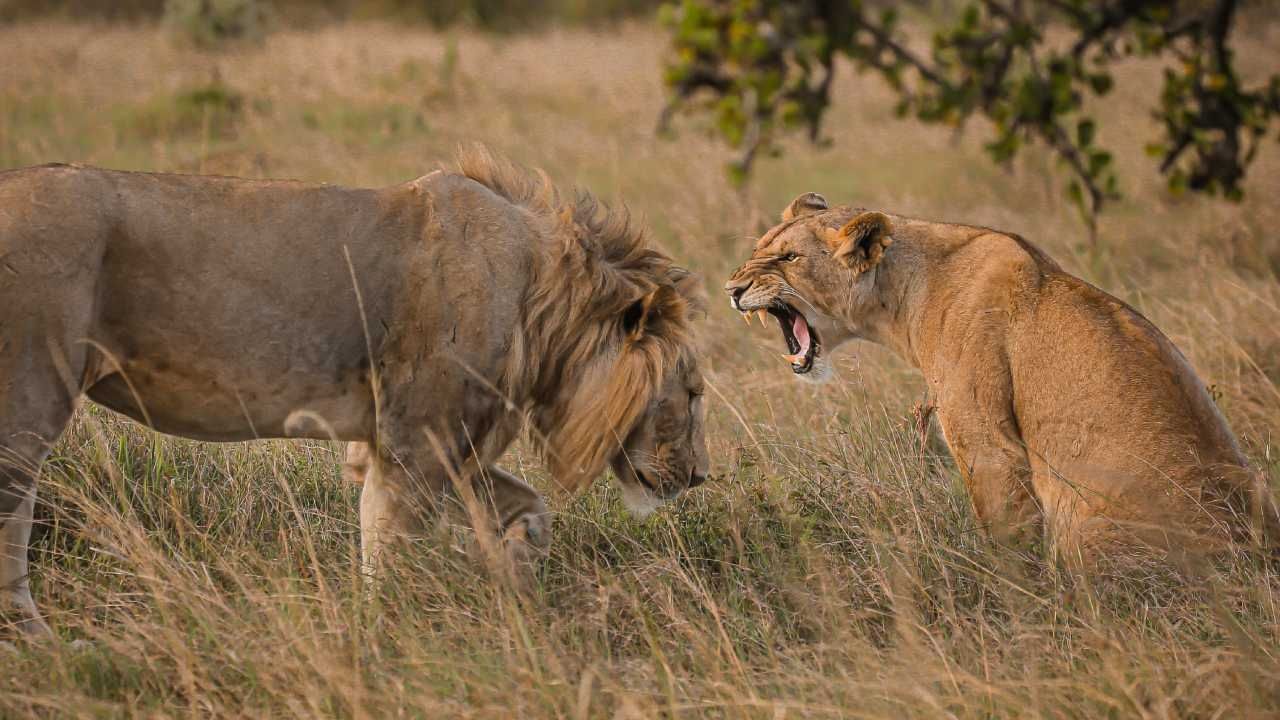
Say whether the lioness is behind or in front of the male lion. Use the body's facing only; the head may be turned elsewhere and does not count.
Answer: in front

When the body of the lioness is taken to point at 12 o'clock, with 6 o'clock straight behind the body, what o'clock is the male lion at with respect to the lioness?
The male lion is roughly at 11 o'clock from the lioness.

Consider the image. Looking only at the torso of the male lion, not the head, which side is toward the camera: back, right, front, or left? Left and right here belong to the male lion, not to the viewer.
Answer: right

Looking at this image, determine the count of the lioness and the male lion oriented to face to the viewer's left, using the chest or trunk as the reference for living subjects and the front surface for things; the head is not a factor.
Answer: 1

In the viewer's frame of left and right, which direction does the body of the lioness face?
facing to the left of the viewer
